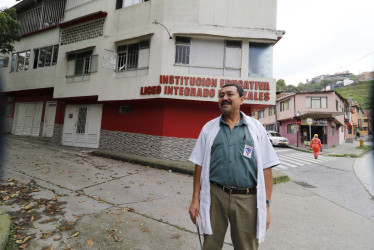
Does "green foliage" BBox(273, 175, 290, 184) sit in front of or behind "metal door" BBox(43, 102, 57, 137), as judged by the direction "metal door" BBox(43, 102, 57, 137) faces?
in front

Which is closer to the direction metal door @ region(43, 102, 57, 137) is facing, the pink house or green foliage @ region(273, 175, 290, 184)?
the green foliage

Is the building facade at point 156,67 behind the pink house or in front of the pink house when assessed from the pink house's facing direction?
in front

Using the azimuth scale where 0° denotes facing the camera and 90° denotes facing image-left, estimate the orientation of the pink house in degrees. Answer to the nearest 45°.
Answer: approximately 0°

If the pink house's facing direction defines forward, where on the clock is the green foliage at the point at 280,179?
The green foliage is roughly at 12 o'clock from the pink house.

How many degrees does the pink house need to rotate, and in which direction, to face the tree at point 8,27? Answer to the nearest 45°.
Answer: approximately 45° to its right

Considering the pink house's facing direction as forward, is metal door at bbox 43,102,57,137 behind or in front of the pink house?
in front

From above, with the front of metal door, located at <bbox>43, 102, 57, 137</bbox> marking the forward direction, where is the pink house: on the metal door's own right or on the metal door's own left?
on the metal door's own left
